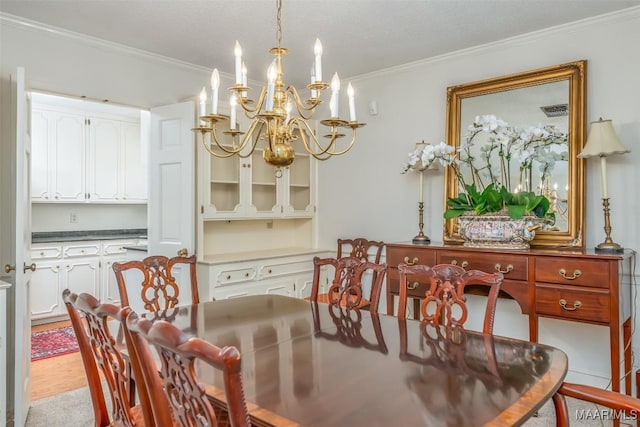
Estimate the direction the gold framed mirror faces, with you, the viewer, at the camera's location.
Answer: facing the viewer and to the left of the viewer

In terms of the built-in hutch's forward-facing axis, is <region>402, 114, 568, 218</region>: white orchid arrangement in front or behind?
in front

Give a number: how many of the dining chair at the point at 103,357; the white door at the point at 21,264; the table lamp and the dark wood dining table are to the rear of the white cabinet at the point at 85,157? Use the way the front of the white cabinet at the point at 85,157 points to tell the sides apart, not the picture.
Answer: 0

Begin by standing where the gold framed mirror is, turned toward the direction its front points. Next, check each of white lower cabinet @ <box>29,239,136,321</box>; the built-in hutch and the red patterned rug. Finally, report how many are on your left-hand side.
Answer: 0

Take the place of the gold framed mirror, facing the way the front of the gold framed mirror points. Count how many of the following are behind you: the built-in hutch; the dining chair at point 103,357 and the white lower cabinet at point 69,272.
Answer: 0

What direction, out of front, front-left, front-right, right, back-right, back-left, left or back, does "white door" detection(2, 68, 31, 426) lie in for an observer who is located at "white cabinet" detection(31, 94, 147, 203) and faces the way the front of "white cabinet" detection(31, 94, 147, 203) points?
front-right

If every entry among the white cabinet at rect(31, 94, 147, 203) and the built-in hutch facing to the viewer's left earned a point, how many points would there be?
0

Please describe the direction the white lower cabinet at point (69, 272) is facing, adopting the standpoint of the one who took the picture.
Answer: facing the viewer and to the right of the viewer

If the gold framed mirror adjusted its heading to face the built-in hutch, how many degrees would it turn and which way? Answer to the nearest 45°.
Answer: approximately 45° to its right

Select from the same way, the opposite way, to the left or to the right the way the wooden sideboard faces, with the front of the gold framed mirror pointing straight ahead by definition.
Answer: the same way

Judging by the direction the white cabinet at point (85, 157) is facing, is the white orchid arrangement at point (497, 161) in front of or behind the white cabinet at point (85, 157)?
in front

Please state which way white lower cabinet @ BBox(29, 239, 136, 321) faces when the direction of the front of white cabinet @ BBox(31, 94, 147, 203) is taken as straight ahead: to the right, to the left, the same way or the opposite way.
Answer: the same way
